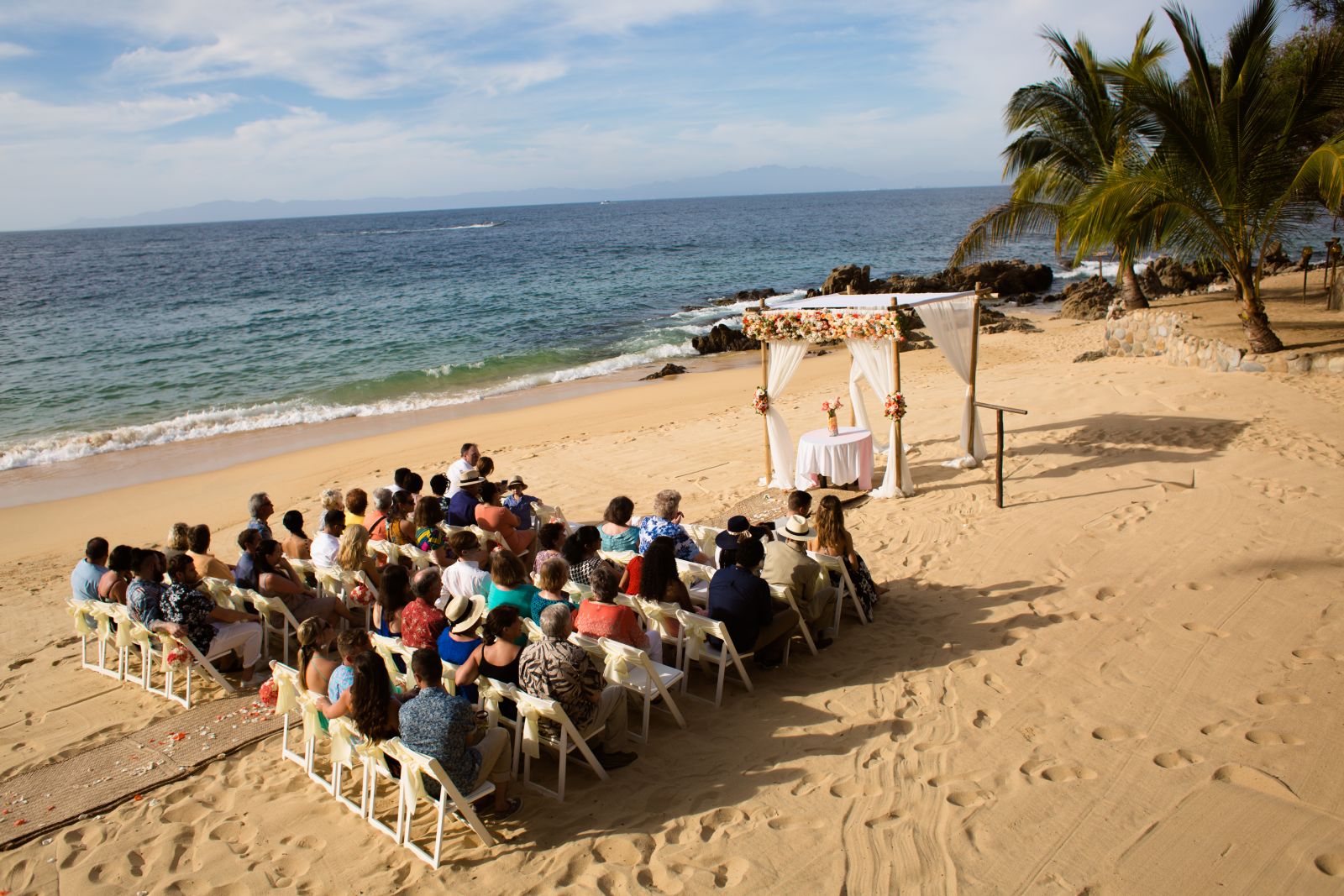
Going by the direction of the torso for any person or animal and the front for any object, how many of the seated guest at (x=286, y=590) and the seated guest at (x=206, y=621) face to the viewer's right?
2

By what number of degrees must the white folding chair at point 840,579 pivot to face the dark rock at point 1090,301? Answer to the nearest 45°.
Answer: approximately 45° to its left

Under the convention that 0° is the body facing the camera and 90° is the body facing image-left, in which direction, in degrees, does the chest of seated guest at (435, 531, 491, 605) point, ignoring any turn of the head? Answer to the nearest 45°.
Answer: approximately 225°

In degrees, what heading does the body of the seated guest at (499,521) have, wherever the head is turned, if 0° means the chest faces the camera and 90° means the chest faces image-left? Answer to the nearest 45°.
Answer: approximately 225°

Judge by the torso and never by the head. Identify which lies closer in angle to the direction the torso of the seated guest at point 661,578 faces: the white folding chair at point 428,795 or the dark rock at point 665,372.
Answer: the dark rock

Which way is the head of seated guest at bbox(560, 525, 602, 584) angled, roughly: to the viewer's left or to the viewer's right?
to the viewer's right

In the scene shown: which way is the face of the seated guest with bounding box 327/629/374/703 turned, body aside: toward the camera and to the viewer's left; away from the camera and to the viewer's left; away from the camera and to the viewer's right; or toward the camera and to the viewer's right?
away from the camera and to the viewer's right

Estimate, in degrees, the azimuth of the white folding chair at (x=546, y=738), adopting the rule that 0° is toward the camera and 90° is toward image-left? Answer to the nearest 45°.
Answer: approximately 225°

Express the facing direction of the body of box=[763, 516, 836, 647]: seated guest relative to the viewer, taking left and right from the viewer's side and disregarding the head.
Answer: facing away from the viewer and to the right of the viewer
